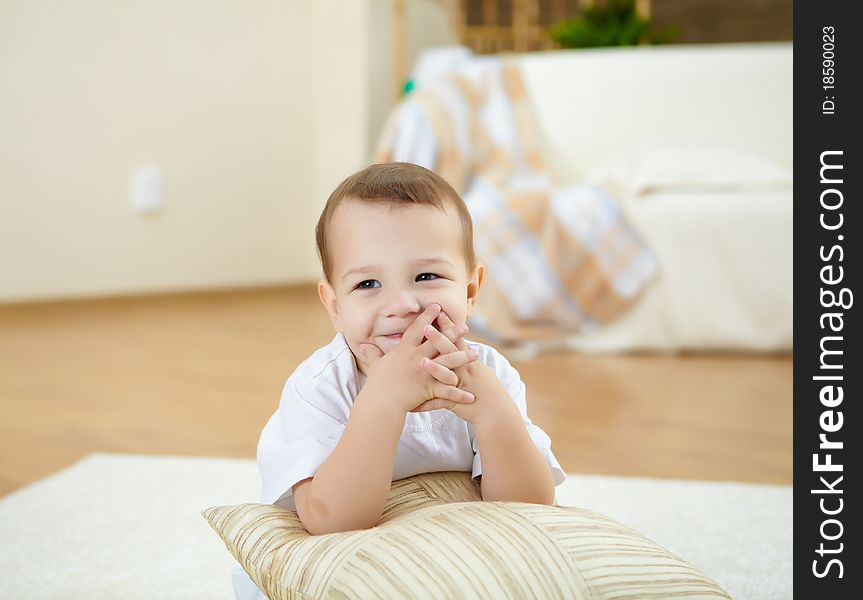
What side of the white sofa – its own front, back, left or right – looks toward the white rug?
front

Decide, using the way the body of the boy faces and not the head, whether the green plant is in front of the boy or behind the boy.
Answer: behind

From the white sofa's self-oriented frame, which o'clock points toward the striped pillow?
The striped pillow is roughly at 12 o'clock from the white sofa.

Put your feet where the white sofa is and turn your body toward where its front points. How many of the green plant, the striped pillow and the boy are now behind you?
1

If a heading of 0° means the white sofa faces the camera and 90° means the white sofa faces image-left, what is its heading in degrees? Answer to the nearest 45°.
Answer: approximately 0°

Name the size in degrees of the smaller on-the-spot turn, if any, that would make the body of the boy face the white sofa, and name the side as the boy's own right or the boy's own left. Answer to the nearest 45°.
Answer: approximately 180°

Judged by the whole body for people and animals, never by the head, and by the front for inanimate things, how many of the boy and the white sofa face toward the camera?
2

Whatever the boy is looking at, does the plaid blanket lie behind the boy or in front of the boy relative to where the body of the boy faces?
behind

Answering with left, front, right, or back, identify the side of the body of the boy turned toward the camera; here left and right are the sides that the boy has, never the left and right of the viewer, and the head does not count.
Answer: front

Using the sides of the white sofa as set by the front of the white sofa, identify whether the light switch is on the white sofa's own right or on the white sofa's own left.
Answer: on the white sofa's own right
